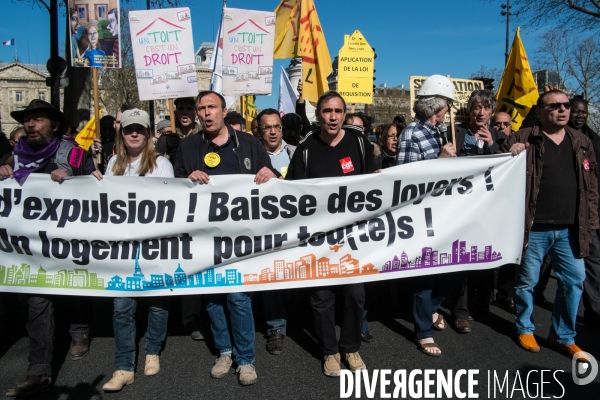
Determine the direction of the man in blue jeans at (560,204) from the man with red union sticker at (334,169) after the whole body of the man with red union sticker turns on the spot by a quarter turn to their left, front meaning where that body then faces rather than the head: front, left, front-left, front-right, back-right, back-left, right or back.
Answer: front

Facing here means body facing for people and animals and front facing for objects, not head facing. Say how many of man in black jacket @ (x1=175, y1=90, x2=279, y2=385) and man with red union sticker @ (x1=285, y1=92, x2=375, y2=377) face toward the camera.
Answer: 2

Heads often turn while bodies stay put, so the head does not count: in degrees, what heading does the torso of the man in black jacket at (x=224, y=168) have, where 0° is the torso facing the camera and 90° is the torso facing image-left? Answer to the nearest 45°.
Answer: approximately 0°

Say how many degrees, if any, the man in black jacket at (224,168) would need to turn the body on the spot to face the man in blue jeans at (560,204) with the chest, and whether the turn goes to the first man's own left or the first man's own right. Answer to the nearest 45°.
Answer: approximately 90° to the first man's own left

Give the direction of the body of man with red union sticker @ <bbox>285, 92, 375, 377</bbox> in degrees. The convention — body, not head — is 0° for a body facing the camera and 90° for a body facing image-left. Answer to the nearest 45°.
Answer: approximately 0°

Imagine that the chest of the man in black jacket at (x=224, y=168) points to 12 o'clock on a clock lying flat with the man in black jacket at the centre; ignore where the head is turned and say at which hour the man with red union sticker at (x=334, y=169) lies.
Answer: The man with red union sticker is roughly at 9 o'clock from the man in black jacket.

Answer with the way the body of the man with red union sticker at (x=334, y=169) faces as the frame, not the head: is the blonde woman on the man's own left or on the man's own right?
on the man's own right

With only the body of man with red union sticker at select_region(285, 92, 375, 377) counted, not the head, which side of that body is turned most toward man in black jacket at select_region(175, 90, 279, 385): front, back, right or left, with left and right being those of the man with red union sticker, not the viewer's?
right

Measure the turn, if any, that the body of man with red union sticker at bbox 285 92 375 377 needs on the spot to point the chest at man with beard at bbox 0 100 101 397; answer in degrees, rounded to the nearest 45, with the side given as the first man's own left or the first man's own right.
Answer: approximately 90° to the first man's own right

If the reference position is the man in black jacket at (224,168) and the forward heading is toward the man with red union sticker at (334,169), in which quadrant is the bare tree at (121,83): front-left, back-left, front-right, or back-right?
back-left

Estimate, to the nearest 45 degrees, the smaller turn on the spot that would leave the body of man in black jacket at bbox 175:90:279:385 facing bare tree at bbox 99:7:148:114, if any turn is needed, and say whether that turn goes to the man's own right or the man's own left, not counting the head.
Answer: approximately 180°
